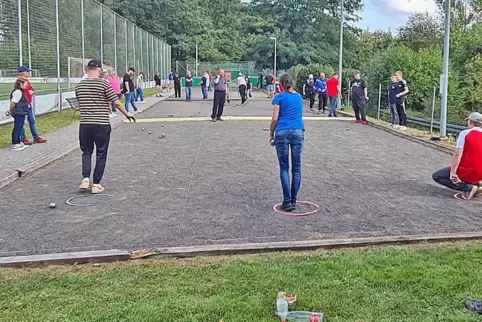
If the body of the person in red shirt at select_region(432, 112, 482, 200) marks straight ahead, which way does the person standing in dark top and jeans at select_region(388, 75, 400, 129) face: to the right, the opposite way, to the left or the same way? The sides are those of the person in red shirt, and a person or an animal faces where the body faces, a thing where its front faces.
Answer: to the left

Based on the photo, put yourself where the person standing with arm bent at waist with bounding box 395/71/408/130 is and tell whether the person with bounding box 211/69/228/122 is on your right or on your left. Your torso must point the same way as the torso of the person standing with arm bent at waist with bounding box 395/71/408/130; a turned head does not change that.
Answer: on your right

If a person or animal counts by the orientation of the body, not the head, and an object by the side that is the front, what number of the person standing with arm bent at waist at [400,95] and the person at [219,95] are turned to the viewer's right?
0

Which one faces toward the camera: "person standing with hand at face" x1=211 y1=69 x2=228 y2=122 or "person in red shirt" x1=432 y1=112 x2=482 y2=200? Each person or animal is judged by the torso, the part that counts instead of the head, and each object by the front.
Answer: the person standing with hand at face

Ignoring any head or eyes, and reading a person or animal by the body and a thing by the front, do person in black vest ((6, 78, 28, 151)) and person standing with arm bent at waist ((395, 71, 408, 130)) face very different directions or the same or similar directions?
very different directions

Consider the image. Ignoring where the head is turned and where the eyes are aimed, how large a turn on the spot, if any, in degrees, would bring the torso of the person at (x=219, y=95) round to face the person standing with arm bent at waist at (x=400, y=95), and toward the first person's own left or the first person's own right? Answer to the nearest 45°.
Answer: approximately 90° to the first person's own left

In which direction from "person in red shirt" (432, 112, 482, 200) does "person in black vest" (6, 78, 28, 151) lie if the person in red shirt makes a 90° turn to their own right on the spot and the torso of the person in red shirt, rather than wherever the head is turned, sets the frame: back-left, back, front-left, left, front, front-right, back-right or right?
back-left

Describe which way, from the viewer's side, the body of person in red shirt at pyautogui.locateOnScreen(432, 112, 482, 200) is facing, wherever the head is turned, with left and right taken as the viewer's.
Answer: facing away from the viewer and to the left of the viewer

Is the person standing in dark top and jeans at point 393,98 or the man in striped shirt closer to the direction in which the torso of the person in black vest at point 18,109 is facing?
the person standing in dark top and jeans

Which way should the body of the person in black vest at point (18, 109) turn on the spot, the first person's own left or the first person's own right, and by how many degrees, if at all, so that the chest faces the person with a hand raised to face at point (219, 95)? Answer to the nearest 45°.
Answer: approximately 45° to the first person's own left

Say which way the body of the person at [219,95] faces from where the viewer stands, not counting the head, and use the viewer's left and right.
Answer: facing the viewer

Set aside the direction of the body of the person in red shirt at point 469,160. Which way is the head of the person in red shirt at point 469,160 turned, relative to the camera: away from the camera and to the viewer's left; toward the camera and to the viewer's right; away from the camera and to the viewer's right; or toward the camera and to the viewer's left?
away from the camera and to the viewer's left

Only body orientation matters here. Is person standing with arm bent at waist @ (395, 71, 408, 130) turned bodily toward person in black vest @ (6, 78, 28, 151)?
yes

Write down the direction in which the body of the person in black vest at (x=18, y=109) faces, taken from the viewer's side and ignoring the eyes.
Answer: to the viewer's right

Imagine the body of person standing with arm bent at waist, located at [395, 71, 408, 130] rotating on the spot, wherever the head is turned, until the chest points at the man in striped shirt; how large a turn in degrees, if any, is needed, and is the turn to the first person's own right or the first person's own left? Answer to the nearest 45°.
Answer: approximately 45° to the first person's own left

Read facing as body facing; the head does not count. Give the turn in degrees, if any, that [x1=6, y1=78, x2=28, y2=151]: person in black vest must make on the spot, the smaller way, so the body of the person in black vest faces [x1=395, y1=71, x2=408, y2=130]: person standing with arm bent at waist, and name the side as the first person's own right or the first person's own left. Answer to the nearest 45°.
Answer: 0° — they already face them
